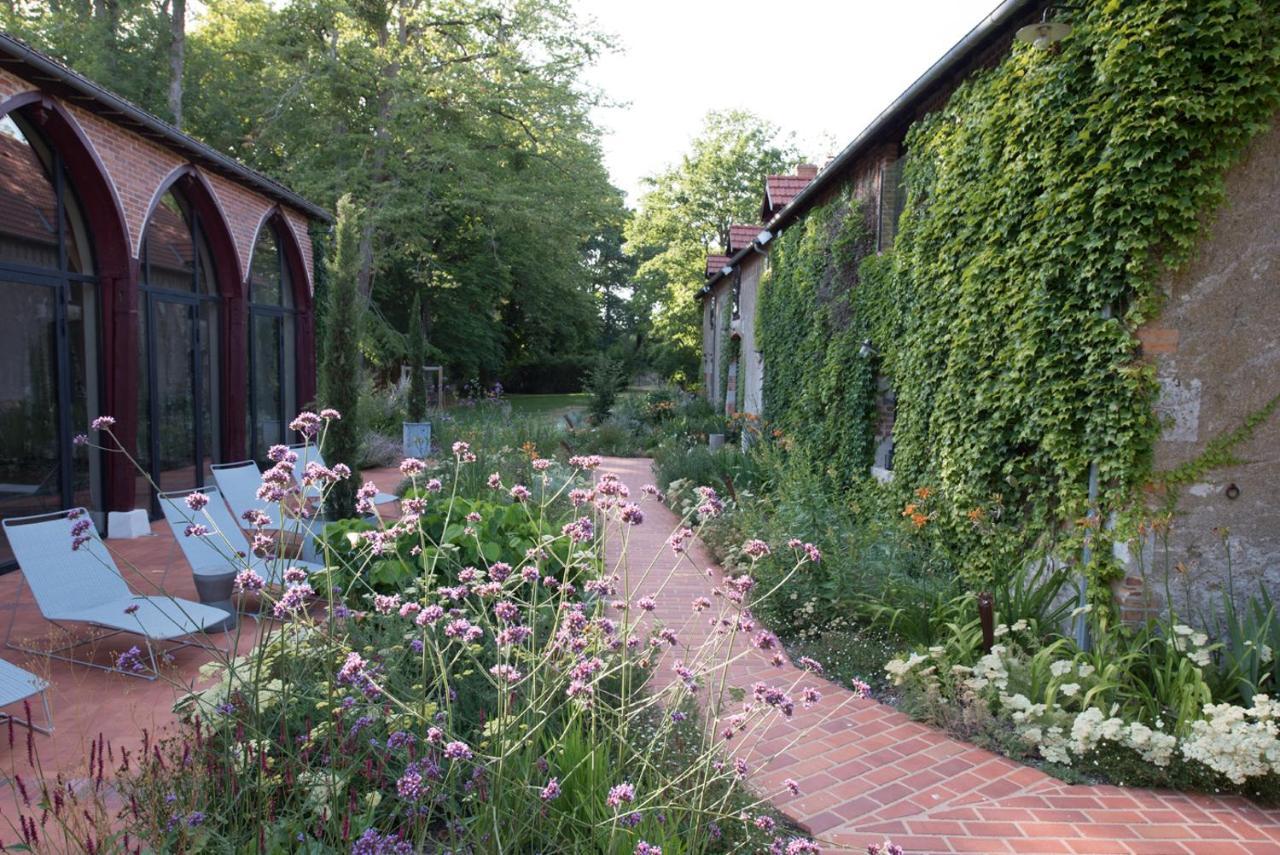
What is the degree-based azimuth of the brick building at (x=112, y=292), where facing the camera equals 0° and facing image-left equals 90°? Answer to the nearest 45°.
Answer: approximately 315°

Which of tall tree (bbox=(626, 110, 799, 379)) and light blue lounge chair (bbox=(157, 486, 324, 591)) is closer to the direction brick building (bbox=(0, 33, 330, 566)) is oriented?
the light blue lounge chair

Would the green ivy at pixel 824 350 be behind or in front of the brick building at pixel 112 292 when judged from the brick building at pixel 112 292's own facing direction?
in front

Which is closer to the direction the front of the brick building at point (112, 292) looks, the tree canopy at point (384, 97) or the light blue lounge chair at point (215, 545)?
the light blue lounge chair

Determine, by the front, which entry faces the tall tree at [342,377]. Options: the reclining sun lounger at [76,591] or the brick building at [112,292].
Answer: the brick building

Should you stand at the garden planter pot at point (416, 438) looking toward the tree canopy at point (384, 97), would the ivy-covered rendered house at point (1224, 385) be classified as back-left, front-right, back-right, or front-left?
back-right

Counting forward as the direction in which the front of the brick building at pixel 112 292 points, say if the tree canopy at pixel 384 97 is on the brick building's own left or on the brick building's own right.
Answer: on the brick building's own left

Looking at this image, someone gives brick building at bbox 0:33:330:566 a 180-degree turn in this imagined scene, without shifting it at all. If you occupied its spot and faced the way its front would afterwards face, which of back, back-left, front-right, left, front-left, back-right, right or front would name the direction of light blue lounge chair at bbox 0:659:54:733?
back-left

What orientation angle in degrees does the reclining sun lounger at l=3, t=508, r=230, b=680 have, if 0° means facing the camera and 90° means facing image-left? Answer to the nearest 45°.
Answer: approximately 315°

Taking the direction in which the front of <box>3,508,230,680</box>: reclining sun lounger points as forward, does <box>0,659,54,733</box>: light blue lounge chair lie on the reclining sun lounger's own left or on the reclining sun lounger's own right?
on the reclining sun lounger's own right

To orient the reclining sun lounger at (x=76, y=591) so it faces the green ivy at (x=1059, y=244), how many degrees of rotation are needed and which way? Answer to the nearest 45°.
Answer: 0° — it already faces it

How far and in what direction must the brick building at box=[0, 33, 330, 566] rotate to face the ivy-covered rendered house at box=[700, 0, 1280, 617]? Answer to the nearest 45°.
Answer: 0° — it already faces it

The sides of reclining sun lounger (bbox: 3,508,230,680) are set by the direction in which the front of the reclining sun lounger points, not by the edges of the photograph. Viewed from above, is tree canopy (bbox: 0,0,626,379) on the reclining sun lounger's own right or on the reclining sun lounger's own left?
on the reclining sun lounger's own left

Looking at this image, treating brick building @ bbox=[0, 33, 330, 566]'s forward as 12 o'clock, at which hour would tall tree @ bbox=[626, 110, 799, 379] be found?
The tall tree is roughly at 9 o'clock from the brick building.
